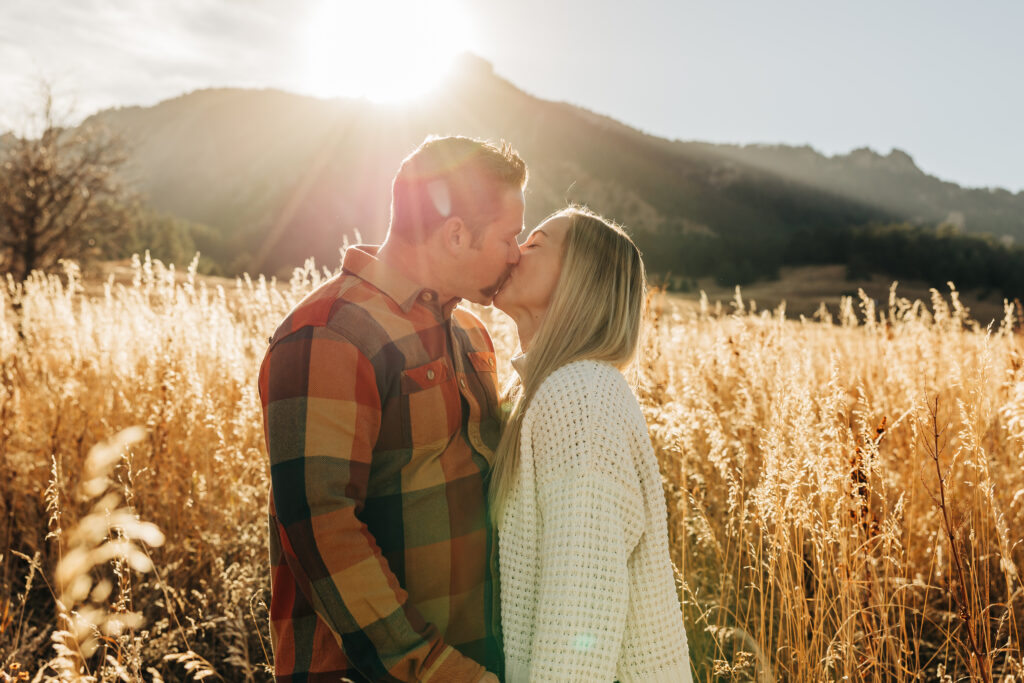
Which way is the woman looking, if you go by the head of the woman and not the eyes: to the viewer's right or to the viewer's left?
to the viewer's left

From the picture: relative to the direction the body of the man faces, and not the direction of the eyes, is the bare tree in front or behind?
behind

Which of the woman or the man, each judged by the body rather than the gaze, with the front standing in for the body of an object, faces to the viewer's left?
the woman

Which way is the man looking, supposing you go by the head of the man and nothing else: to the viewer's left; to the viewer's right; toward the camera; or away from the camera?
to the viewer's right

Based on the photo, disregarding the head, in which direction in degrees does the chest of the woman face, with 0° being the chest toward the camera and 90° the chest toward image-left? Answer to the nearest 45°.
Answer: approximately 90°
